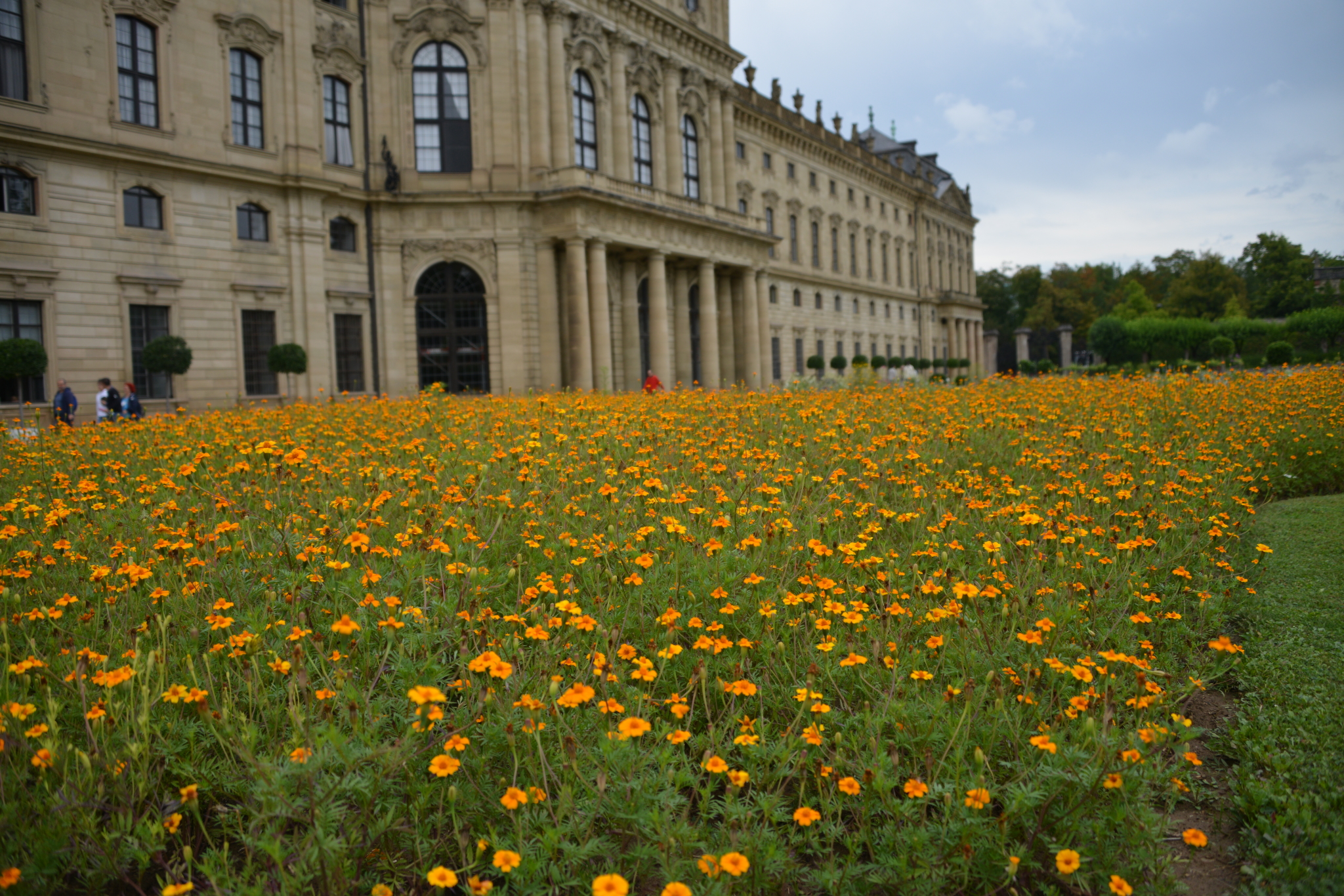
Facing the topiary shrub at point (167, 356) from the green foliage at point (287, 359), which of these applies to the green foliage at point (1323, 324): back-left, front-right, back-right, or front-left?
back-left

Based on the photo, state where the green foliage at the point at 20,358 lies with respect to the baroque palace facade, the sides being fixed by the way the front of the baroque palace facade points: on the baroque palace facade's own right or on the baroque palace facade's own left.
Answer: on the baroque palace facade's own right

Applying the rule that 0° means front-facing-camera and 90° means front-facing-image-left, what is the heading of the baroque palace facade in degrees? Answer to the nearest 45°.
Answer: approximately 315°

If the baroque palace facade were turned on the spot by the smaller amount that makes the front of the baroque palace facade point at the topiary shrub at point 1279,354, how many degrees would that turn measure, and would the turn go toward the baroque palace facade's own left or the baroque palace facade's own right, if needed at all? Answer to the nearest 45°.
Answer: approximately 45° to the baroque palace facade's own left
